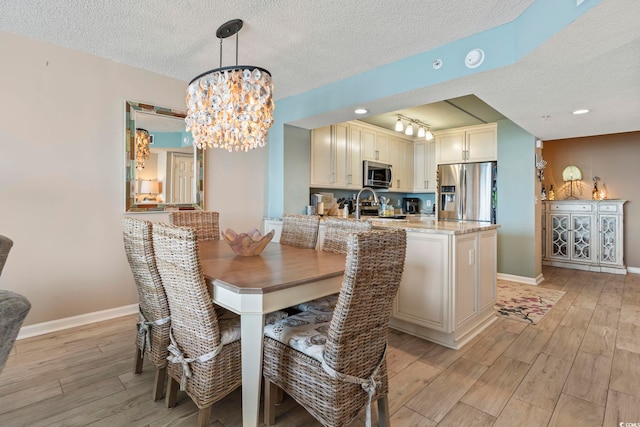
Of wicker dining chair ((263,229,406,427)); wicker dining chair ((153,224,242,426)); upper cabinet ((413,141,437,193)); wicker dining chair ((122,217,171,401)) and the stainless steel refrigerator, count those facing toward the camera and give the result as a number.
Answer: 2

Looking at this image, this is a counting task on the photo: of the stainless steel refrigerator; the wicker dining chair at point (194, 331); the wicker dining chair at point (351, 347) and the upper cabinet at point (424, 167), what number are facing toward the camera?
2

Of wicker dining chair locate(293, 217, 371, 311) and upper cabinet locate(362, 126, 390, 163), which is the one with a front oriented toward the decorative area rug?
the upper cabinet

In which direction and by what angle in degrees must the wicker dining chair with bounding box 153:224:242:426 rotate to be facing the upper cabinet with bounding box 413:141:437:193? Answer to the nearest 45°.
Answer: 0° — it already faces it

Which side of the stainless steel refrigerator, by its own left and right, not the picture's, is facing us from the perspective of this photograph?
front

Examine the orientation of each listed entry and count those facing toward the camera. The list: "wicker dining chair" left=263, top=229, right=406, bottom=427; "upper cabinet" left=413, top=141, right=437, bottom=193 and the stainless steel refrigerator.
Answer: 2

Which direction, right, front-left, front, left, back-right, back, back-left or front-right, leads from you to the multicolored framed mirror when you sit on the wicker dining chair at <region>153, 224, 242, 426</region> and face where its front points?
front-left

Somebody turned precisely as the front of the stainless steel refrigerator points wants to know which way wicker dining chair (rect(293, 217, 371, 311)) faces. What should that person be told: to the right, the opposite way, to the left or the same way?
the same way

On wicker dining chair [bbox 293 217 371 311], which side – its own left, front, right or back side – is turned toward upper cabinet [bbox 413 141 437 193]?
back

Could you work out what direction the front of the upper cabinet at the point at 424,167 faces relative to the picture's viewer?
facing the viewer

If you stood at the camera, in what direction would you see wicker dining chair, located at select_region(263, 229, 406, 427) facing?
facing away from the viewer and to the left of the viewer

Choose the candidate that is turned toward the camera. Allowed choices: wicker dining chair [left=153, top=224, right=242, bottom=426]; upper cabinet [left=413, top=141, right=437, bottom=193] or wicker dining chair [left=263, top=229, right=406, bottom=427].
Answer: the upper cabinet

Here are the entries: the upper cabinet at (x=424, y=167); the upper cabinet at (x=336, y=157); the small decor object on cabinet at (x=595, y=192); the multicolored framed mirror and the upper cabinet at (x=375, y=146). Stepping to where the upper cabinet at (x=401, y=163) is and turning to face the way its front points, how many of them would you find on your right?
3

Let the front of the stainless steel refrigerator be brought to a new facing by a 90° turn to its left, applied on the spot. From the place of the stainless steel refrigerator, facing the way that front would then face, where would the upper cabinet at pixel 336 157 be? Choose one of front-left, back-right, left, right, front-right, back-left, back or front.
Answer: back-right

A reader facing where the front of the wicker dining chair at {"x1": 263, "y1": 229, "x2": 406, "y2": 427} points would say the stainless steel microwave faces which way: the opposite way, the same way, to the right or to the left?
the opposite way

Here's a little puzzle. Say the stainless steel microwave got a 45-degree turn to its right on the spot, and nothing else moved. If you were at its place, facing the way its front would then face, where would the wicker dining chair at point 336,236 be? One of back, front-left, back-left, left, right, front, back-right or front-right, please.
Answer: front
